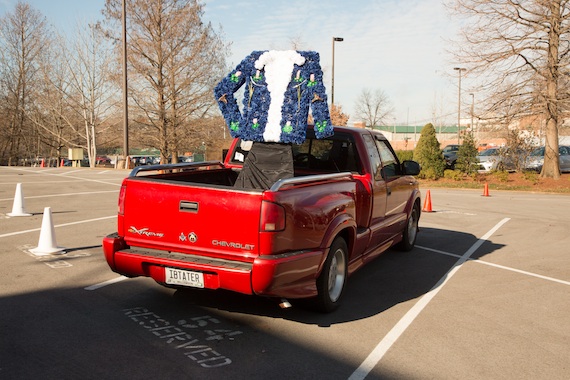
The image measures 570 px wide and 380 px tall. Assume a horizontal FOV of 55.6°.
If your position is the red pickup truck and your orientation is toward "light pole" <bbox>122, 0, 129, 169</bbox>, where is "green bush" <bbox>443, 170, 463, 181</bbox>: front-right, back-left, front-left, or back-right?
front-right

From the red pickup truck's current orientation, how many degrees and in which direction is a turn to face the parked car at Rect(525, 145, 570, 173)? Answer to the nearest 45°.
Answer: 0° — it already faces it

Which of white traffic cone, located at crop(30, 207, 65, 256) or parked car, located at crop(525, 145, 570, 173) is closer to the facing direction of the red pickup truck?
the parked car

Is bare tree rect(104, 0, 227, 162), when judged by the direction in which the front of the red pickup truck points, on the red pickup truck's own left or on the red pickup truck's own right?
on the red pickup truck's own left

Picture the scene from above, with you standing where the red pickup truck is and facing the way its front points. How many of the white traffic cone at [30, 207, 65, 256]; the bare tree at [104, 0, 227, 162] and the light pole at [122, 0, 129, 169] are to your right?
0

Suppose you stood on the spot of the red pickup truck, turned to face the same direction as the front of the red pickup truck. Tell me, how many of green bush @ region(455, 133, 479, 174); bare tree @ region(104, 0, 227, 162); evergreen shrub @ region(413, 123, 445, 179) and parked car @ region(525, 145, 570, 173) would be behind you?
0

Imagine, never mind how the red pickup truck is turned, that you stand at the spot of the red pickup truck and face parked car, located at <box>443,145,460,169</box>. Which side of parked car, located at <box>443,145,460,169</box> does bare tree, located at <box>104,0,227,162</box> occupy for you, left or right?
left

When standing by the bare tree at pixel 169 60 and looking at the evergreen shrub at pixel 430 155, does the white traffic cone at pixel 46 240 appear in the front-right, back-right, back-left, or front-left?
front-right

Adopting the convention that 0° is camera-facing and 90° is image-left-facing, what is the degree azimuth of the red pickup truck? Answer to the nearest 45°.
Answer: approximately 225°

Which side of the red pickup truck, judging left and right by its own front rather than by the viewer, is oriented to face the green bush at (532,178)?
front

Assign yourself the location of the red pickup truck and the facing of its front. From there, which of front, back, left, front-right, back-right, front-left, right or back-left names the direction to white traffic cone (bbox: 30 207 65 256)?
left

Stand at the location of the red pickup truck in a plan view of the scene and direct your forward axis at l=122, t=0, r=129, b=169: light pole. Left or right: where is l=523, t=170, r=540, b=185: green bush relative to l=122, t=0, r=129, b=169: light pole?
right

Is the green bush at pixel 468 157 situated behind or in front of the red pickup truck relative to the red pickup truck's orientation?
in front

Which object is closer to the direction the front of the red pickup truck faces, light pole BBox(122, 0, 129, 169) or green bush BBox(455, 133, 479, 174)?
the green bush

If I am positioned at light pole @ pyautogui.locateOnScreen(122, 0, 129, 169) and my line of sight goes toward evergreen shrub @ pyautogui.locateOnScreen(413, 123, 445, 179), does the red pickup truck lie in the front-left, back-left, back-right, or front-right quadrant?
front-right

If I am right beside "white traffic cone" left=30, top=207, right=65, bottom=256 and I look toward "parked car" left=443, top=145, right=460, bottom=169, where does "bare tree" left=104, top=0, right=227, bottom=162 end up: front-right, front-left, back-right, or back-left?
front-left

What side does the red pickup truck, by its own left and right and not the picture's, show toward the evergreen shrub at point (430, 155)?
front
